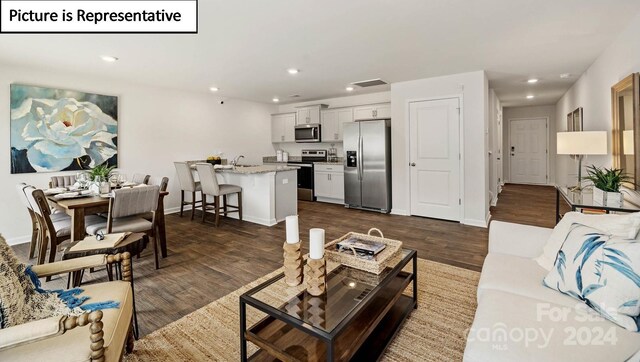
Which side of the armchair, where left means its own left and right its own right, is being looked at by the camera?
right

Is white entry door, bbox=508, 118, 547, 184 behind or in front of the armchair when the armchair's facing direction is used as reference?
in front

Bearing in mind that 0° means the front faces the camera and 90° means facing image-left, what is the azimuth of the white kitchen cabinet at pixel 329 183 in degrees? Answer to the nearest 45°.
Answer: approximately 45°

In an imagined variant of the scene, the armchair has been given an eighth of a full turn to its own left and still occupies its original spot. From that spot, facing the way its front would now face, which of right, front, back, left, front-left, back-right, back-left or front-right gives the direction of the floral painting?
front-left

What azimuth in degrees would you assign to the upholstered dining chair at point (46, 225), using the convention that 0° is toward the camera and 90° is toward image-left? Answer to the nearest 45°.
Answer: approximately 225°

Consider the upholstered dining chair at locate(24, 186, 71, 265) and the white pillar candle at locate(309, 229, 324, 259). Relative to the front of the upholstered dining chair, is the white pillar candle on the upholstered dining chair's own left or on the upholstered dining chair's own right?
on the upholstered dining chair's own right

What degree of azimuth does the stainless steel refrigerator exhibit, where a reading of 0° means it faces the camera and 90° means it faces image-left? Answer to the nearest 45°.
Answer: approximately 45°

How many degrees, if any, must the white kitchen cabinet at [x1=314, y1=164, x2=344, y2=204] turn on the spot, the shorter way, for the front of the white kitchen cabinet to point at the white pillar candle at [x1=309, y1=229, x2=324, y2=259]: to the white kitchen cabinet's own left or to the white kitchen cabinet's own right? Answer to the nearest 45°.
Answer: approximately 45° to the white kitchen cabinet's own left

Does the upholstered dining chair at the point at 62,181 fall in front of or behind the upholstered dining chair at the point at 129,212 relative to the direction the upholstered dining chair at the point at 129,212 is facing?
in front

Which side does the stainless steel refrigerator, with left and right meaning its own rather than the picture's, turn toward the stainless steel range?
right

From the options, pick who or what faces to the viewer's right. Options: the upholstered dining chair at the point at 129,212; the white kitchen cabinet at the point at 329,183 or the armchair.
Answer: the armchair
